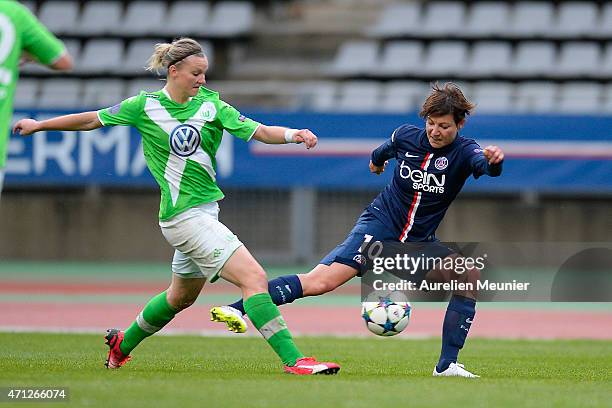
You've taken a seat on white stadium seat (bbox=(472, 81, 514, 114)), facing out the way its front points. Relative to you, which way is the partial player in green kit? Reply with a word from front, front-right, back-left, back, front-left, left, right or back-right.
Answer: front

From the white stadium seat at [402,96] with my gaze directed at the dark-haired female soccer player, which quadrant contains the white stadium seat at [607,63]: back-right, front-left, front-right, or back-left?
back-left

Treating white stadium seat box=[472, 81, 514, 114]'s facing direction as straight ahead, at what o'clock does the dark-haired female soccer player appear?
The dark-haired female soccer player is roughly at 12 o'clock from the white stadium seat.

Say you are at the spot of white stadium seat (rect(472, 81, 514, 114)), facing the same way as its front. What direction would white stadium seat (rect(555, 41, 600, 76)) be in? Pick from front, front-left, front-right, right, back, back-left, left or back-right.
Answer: back-left

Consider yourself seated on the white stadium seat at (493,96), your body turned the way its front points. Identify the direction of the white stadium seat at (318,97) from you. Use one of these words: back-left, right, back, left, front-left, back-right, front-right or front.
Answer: right

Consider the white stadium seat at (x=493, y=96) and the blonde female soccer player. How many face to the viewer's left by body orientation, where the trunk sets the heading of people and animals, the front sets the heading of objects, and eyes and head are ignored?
0

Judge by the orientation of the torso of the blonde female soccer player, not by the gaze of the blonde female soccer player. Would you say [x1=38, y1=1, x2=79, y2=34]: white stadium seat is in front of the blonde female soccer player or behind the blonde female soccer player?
behind

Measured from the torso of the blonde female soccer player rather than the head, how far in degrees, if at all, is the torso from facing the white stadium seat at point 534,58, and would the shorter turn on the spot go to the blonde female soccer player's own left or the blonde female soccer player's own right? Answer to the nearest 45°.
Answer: approximately 90° to the blonde female soccer player's own left

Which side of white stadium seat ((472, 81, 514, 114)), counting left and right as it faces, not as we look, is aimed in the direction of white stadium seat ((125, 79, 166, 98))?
right

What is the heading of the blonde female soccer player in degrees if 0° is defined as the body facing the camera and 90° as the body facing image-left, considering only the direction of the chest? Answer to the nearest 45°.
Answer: approximately 315°

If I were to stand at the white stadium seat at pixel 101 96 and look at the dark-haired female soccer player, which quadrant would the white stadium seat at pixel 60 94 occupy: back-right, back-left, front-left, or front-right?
back-right

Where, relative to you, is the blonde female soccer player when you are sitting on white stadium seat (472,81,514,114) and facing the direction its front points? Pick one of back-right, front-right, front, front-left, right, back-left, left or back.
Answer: front
